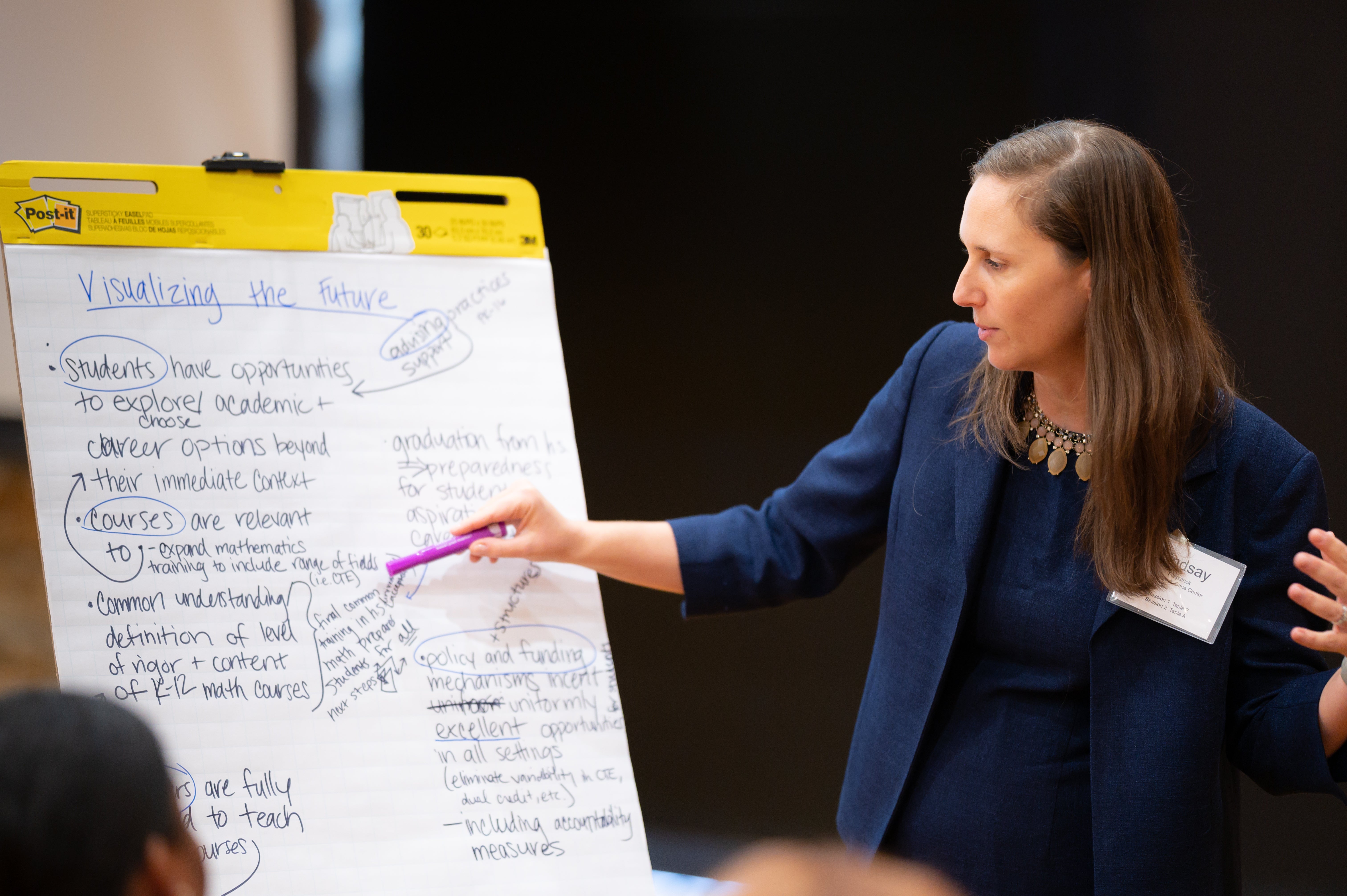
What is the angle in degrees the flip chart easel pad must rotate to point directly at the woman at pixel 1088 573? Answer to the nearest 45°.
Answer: approximately 90° to its left

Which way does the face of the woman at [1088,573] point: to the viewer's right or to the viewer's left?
to the viewer's left

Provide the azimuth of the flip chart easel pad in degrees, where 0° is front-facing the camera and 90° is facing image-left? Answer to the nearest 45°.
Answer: approximately 0°
